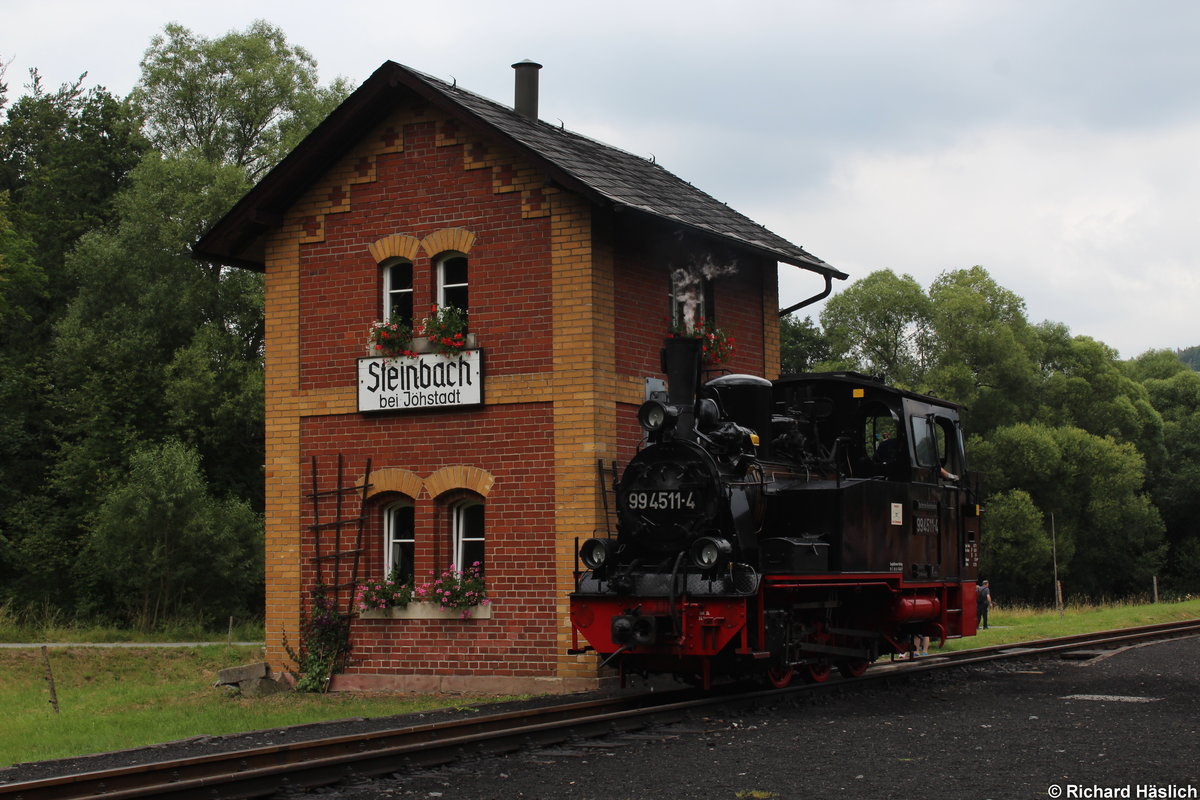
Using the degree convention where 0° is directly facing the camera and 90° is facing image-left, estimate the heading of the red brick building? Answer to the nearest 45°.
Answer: approximately 45°

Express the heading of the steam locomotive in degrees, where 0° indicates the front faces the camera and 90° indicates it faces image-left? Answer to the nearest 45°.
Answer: approximately 45°

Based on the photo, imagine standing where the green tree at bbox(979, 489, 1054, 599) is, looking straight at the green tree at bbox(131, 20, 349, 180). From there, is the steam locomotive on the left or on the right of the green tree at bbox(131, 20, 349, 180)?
left

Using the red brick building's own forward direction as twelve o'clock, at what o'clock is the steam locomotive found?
The steam locomotive is roughly at 9 o'clock from the red brick building.

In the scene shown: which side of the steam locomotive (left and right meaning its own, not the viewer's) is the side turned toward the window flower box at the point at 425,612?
right

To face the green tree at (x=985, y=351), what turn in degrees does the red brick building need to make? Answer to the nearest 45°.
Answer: approximately 180°

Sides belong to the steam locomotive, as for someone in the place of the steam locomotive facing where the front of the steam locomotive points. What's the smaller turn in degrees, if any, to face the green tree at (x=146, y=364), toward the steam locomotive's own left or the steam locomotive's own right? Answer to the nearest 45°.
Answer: approximately 90° to the steam locomotive's own right

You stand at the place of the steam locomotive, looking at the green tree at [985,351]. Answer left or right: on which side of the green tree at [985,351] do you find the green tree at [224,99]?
left

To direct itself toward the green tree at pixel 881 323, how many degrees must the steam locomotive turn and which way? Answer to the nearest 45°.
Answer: approximately 135° to its right
